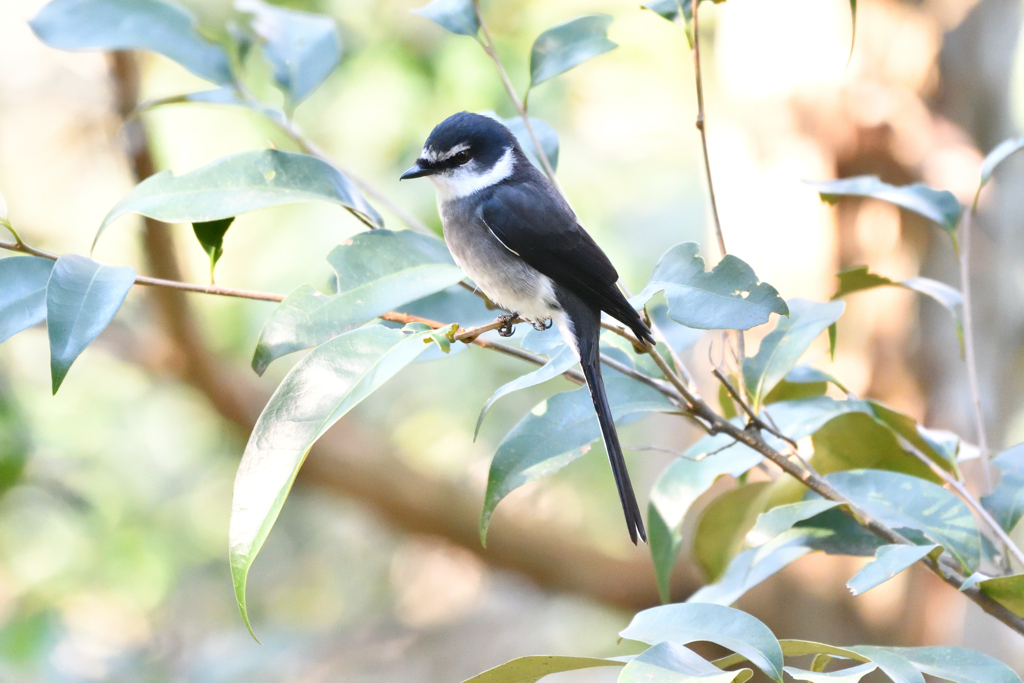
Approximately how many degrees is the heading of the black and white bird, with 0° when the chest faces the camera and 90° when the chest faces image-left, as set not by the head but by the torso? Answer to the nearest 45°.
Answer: approximately 90°

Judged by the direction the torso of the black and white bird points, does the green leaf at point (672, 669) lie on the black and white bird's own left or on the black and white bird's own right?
on the black and white bird's own left
